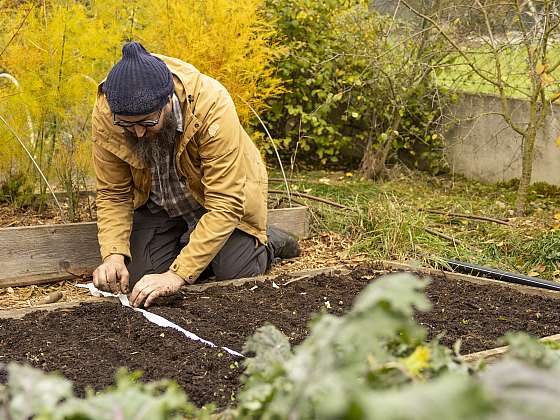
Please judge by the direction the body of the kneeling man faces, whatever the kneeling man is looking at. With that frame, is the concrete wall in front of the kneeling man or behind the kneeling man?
behind

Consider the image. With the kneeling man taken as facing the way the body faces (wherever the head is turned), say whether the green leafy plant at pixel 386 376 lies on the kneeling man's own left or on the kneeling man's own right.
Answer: on the kneeling man's own left

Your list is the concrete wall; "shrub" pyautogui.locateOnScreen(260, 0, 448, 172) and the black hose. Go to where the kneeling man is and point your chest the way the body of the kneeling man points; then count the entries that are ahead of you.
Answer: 0

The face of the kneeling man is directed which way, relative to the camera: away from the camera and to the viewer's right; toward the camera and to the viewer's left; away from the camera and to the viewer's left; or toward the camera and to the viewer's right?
toward the camera and to the viewer's left

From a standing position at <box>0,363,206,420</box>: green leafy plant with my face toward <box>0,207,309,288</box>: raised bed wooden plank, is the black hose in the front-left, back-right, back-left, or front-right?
front-right

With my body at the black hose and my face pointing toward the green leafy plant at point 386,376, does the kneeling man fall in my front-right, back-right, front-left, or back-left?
front-right

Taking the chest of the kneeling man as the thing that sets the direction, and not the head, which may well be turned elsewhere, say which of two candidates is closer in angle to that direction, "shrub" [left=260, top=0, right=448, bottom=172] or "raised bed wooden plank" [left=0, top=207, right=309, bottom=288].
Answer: the raised bed wooden plank

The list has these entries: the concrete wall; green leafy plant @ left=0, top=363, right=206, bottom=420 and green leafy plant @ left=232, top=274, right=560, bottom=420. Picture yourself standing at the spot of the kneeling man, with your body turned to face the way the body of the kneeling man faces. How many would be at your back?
1

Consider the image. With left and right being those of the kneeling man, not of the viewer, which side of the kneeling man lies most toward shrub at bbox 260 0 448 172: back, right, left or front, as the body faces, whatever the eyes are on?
back

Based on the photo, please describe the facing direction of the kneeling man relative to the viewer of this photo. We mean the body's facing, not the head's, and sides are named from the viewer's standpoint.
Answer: facing the viewer and to the left of the viewer

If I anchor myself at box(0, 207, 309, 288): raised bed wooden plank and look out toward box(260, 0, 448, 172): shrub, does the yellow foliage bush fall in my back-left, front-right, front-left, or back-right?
front-left

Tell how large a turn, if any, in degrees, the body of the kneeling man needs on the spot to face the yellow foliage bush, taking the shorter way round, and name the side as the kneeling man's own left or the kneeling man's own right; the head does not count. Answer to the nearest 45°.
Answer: approximately 90° to the kneeling man's own right

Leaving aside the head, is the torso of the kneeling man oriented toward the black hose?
no

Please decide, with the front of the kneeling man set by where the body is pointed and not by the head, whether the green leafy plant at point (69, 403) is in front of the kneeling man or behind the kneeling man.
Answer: in front
